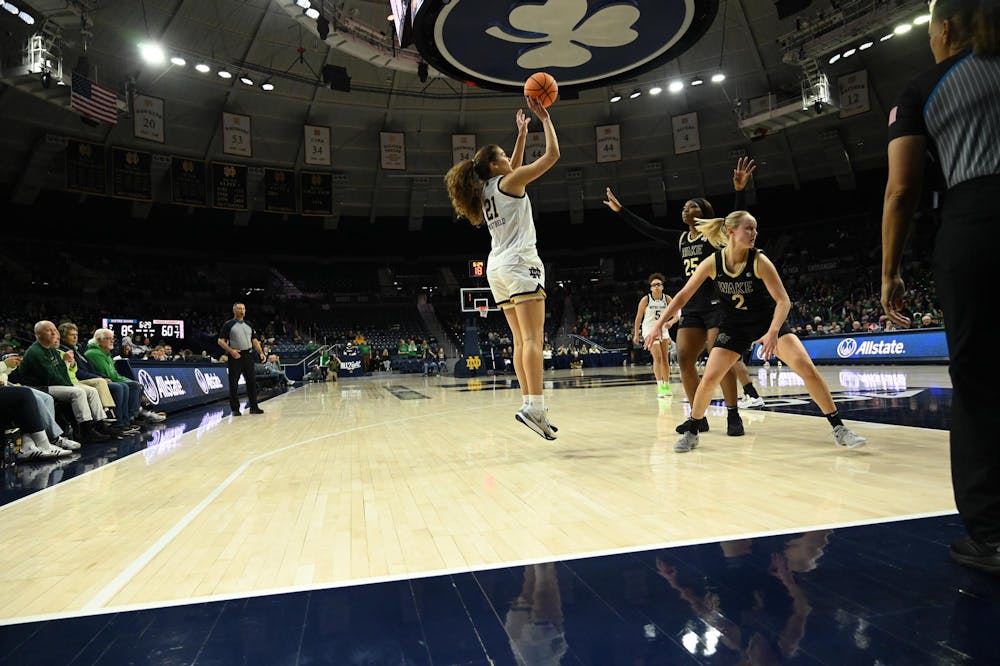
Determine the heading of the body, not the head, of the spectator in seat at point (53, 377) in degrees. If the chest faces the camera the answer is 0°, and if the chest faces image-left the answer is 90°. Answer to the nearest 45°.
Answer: approximately 315°

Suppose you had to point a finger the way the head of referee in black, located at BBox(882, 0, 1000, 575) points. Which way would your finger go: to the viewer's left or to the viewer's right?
to the viewer's left

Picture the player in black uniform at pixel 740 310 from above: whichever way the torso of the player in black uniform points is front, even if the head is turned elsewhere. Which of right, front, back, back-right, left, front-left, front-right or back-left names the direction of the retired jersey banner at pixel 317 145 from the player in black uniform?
back-right

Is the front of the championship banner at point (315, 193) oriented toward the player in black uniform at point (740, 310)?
yes

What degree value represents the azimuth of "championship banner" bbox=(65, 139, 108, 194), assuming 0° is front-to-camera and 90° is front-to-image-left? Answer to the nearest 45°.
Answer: approximately 315°

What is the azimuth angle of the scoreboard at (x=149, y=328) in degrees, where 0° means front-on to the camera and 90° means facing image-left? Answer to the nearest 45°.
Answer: approximately 0°

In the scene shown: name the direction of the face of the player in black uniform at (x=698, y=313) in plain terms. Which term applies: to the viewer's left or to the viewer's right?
to the viewer's left

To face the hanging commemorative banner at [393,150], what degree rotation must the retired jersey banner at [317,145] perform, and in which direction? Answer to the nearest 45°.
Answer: approximately 90° to its left
